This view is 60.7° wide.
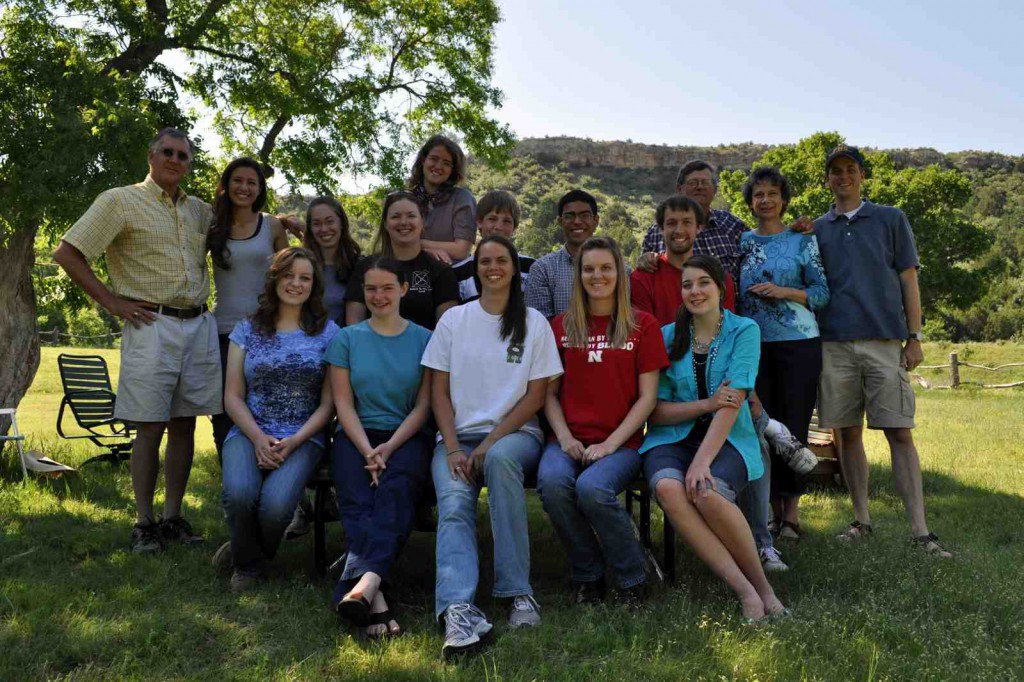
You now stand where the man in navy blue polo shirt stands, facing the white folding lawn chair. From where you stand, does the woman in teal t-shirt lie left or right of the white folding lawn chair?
left

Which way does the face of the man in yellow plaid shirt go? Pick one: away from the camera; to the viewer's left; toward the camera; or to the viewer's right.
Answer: toward the camera

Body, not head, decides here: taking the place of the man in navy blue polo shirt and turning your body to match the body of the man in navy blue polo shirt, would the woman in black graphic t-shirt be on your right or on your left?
on your right

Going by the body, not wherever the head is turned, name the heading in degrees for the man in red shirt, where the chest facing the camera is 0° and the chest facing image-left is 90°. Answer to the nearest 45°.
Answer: approximately 0°

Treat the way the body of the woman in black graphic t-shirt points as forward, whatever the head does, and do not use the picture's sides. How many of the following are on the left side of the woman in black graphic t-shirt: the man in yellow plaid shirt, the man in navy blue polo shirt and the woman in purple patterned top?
1

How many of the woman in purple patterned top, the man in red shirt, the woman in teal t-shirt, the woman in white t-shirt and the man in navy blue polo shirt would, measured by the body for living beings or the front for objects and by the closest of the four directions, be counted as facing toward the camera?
5

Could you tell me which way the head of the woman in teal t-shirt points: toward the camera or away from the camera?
toward the camera

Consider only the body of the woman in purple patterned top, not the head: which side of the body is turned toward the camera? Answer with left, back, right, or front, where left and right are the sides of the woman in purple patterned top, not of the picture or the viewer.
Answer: front

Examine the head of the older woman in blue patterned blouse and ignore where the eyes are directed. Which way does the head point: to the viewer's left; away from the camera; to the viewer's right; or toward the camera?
toward the camera

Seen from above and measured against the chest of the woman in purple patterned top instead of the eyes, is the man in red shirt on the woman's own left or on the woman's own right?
on the woman's own left

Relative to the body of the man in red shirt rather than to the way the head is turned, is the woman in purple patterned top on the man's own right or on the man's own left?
on the man's own right

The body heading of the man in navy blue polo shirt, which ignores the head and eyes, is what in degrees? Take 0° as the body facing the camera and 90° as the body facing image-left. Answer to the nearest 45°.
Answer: approximately 0°

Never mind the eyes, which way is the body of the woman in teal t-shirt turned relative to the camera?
toward the camera

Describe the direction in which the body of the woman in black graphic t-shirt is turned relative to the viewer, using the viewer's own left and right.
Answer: facing the viewer

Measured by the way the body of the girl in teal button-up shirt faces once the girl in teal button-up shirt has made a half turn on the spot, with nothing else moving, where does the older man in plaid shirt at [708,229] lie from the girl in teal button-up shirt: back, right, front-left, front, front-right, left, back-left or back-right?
front-left

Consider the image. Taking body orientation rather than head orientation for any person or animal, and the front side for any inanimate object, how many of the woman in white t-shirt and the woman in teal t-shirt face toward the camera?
2

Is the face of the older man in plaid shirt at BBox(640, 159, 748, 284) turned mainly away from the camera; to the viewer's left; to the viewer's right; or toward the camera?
toward the camera

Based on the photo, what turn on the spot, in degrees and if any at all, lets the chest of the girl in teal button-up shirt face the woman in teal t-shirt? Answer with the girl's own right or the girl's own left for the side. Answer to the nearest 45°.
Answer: approximately 45° to the girl's own right

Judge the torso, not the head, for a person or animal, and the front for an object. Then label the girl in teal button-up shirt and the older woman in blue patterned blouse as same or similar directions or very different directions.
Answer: same or similar directions
